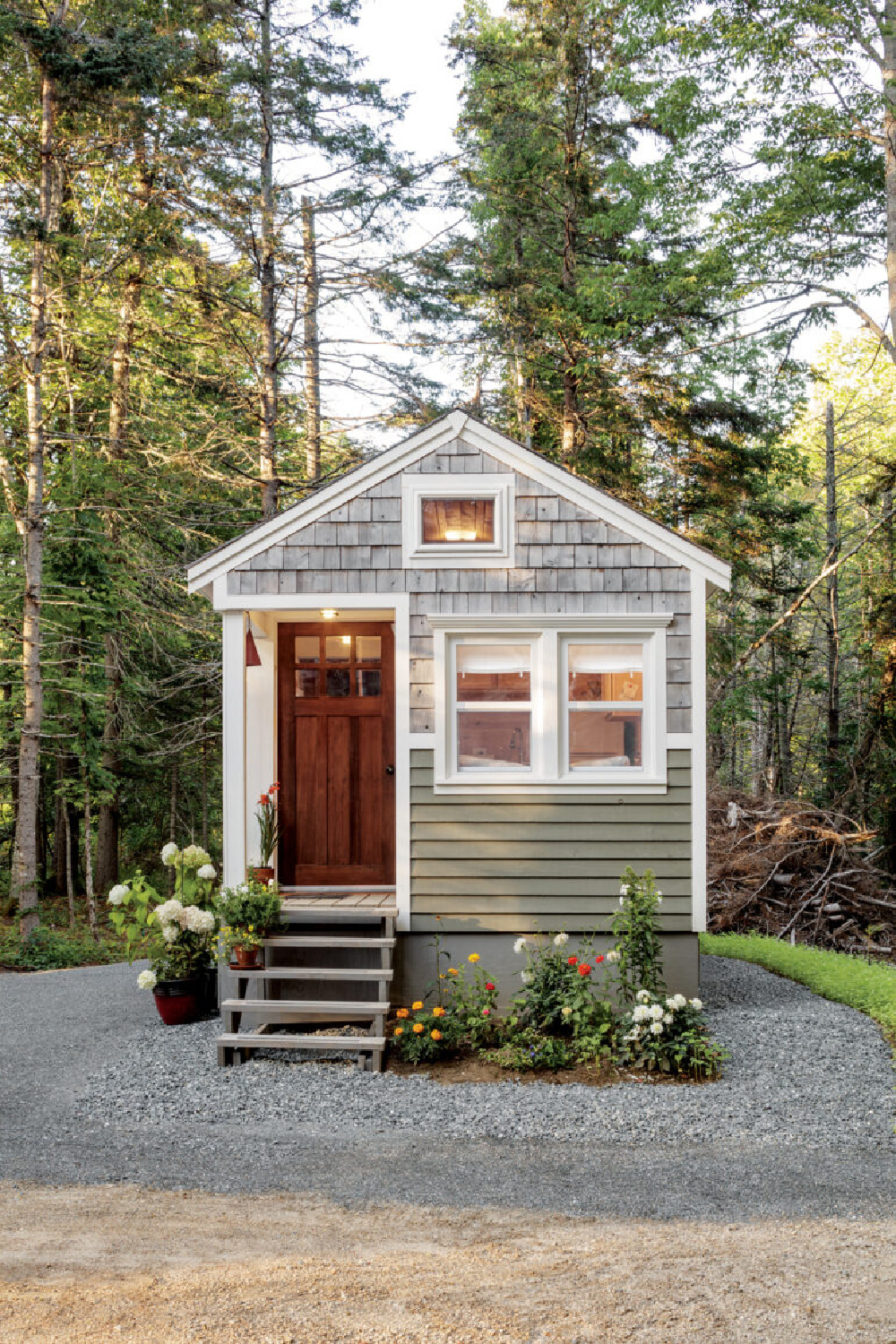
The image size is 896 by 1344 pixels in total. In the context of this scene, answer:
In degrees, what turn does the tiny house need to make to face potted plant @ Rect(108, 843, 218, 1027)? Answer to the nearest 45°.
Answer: approximately 90° to its right

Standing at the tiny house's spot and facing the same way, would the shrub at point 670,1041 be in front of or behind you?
in front

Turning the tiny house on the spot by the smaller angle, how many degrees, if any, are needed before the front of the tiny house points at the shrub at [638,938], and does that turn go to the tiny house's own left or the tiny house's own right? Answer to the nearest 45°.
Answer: approximately 45° to the tiny house's own left

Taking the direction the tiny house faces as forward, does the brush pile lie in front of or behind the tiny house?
behind

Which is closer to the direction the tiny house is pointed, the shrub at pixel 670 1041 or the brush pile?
the shrub

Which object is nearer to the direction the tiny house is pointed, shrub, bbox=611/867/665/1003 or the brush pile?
the shrub

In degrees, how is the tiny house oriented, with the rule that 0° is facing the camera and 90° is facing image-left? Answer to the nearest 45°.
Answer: approximately 0°

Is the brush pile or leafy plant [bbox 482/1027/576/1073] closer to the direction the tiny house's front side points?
the leafy plant

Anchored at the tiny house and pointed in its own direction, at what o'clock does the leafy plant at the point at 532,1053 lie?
The leafy plant is roughly at 12 o'clock from the tiny house.
